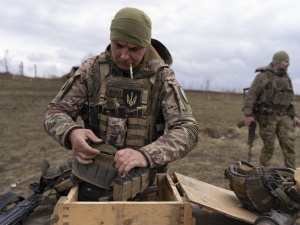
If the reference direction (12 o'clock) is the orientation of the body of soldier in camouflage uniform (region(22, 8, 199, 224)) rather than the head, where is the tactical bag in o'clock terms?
The tactical bag is roughly at 10 o'clock from the soldier in camouflage uniform.

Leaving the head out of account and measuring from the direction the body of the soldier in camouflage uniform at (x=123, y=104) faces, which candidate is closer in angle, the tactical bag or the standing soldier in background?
the tactical bag

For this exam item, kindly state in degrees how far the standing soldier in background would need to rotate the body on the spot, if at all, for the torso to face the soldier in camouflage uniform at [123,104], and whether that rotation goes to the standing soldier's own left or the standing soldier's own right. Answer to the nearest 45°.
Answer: approximately 45° to the standing soldier's own right

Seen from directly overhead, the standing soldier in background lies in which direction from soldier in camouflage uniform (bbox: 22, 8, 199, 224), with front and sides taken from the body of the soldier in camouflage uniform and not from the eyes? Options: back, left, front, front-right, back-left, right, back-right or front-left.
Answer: back-left

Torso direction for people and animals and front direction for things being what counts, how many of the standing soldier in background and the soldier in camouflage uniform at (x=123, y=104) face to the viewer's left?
0

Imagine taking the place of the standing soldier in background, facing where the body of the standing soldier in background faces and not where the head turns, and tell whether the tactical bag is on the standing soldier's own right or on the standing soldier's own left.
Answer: on the standing soldier's own right

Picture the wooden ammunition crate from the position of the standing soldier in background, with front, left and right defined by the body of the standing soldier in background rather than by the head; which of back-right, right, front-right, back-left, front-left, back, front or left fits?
front-right

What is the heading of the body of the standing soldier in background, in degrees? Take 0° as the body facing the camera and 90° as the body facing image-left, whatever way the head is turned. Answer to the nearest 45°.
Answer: approximately 315°

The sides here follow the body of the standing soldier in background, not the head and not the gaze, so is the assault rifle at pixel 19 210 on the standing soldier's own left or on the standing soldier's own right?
on the standing soldier's own right
